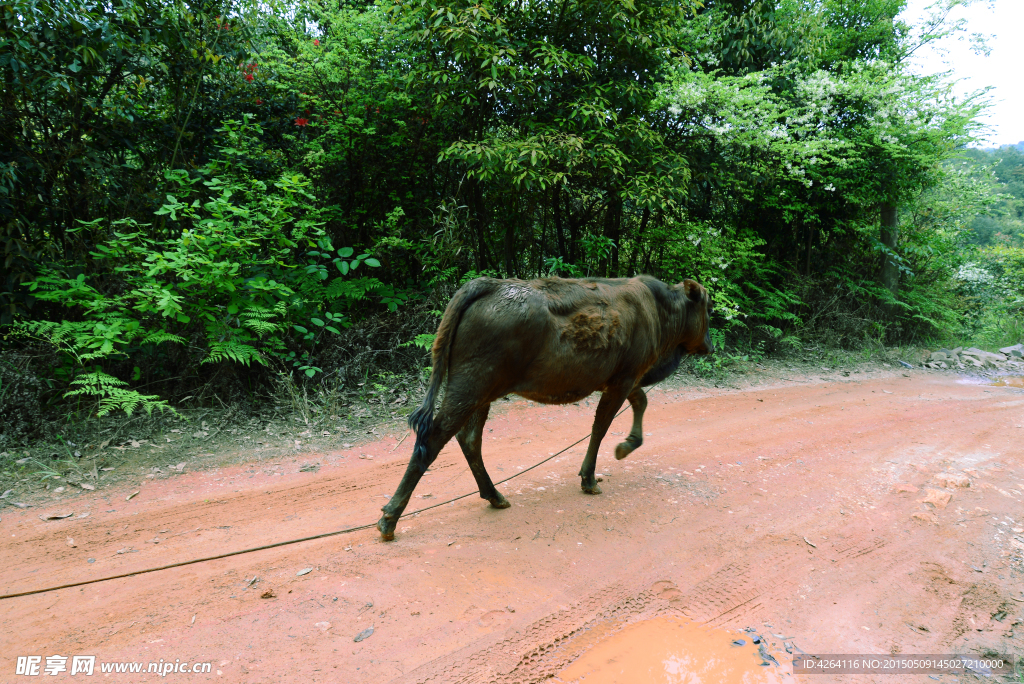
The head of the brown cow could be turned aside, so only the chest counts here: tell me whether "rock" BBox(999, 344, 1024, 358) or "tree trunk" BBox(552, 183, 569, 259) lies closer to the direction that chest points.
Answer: the rock

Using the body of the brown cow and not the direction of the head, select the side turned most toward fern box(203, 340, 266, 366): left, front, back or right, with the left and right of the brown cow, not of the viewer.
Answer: left

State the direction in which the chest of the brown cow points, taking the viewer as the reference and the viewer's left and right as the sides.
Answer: facing away from the viewer and to the right of the viewer

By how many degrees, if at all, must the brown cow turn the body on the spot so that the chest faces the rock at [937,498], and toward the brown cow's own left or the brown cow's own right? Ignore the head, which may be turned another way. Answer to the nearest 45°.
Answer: approximately 45° to the brown cow's own right

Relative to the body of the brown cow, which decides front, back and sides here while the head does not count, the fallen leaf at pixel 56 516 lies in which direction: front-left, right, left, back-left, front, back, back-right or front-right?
back-left

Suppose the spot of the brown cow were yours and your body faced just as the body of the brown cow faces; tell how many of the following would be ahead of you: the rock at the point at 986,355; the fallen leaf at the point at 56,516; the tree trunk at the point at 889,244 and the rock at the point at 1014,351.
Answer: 3

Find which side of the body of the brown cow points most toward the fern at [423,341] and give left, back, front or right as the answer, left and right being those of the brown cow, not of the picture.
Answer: left

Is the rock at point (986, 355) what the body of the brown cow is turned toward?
yes

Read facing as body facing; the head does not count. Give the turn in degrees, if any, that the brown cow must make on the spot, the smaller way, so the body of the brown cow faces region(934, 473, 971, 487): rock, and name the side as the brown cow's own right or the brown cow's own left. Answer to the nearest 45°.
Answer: approximately 45° to the brown cow's own right

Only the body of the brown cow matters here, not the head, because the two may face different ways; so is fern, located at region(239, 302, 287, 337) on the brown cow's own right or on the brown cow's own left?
on the brown cow's own left

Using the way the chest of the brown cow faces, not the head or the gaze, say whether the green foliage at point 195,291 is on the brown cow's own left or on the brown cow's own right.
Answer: on the brown cow's own left
